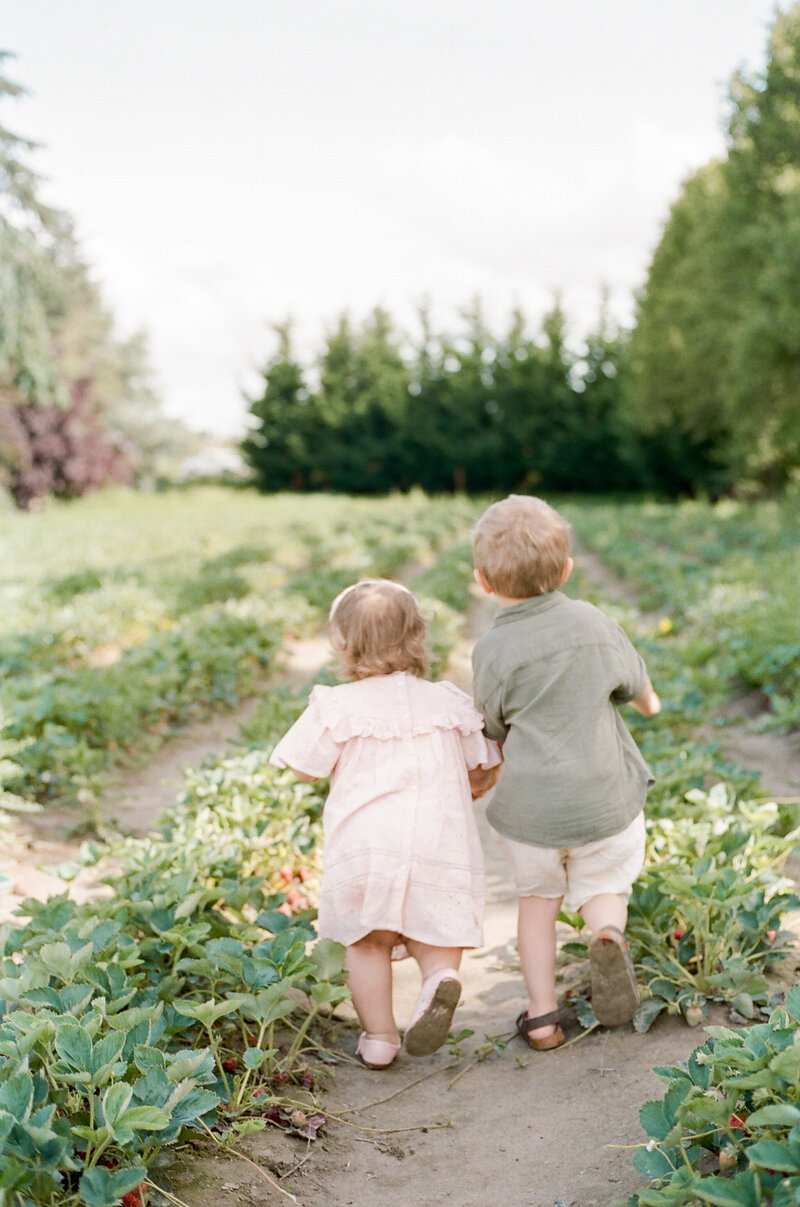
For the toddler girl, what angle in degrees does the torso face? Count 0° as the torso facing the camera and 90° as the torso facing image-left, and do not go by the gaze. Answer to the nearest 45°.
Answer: approximately 180°

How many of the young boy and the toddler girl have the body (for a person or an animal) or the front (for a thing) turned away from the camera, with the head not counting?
2

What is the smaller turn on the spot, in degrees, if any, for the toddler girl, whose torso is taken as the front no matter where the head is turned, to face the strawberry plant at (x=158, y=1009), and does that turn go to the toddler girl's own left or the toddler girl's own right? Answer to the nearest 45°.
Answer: approximately 135° to the toddler girl's own left

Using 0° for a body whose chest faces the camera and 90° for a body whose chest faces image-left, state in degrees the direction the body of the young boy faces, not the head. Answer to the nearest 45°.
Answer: approximately 180°

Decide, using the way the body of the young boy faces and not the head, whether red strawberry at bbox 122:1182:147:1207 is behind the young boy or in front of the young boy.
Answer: behind

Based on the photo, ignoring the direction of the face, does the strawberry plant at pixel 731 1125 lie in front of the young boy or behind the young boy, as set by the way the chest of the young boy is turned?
behind

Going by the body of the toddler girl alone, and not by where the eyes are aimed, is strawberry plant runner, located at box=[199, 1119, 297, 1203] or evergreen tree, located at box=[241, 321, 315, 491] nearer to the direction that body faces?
the evergreen tree

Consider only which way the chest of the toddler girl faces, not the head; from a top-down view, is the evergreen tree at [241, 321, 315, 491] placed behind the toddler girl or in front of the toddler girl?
in front

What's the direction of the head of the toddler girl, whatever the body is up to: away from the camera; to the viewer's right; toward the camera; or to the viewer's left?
away from the camera
